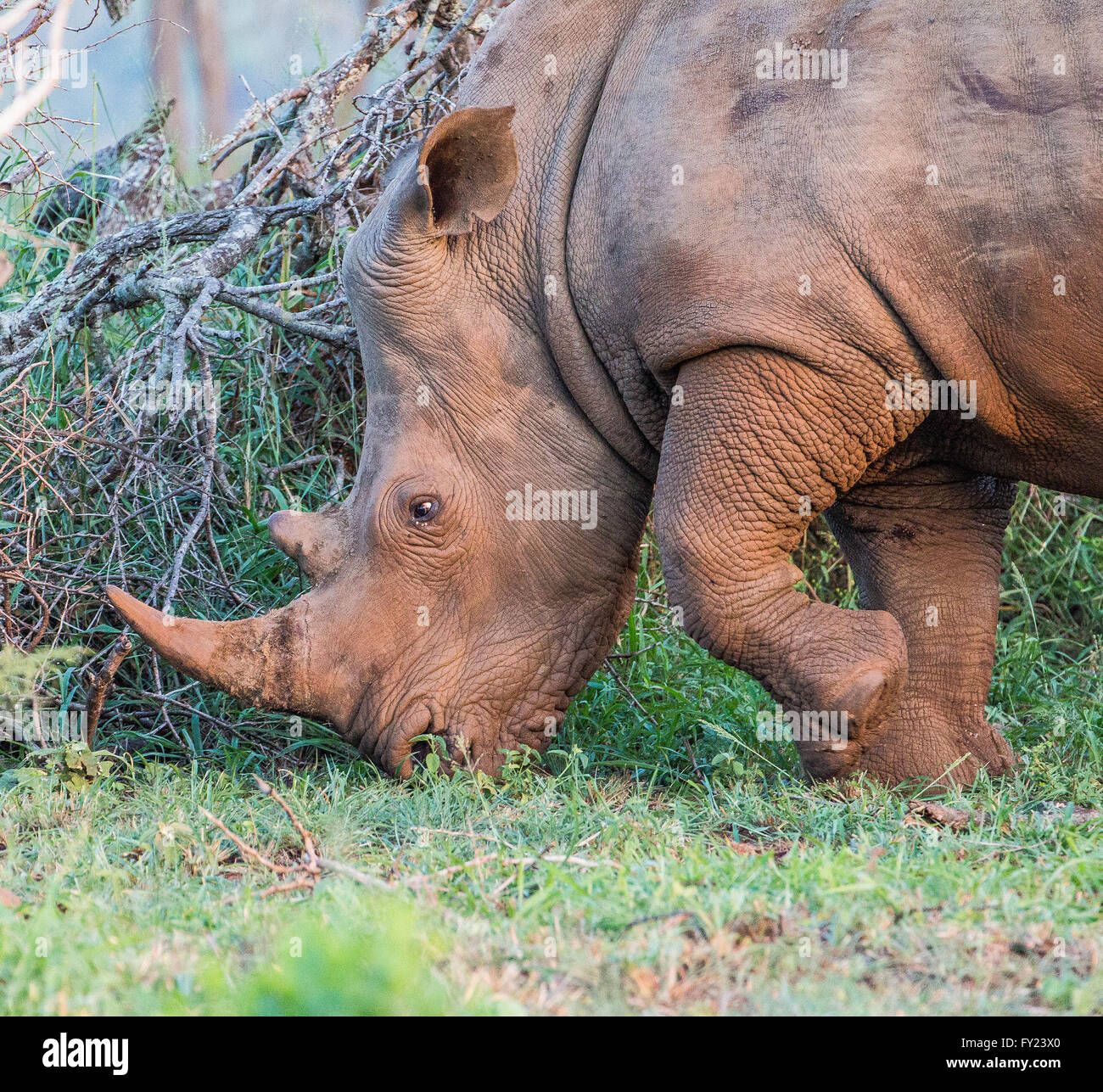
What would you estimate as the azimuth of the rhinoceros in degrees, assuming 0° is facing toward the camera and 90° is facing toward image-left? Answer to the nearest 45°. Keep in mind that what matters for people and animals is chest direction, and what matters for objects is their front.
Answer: approximately 90°

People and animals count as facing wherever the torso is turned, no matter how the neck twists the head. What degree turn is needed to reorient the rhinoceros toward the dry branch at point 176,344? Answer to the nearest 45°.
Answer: approximately 45° to its right
